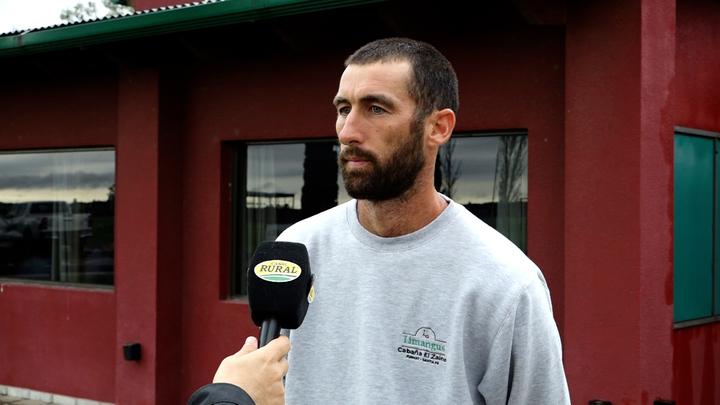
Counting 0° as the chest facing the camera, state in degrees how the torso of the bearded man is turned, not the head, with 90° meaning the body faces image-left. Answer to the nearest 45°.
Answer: approximately 45°

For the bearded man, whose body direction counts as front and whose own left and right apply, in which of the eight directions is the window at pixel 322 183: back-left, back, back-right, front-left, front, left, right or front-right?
back-right
